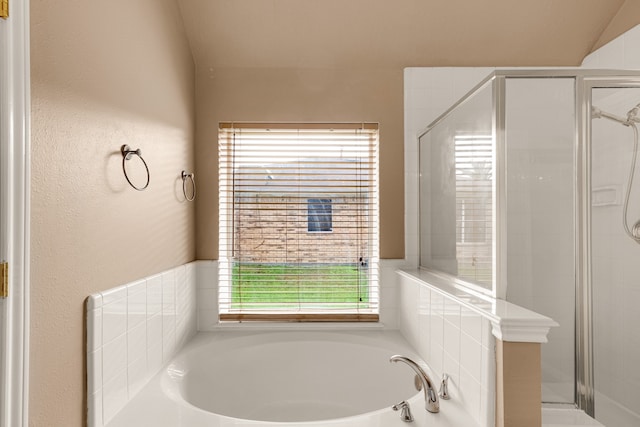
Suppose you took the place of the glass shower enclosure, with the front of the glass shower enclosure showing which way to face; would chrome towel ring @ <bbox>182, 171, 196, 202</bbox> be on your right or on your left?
on your right

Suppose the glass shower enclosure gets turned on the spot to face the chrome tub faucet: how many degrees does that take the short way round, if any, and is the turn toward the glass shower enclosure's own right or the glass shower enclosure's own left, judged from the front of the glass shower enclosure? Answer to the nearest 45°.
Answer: approximately 45° to the glass shower enclosure's own right

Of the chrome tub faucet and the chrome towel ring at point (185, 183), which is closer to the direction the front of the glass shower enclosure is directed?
the chrome tub faucet

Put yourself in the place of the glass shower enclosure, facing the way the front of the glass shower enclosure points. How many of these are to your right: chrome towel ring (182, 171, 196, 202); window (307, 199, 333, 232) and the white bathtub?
3

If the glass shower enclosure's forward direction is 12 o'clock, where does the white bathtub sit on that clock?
The white bathtub is roughly at 3 o'clock from the glass shower enclosure.

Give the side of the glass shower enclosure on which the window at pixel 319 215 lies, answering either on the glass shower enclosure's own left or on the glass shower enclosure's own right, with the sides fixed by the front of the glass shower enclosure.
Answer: on the glass shower enclosure's own right

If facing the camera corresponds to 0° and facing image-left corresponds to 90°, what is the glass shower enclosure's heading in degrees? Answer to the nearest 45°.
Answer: approximately 0°

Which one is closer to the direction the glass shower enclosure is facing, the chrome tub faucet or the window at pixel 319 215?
the chrome tub faucet
